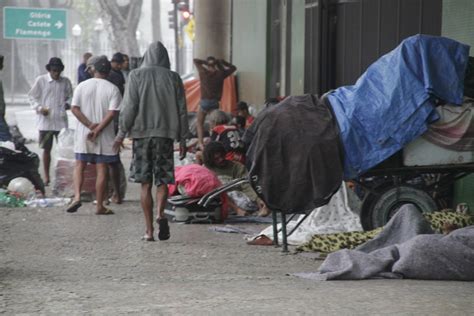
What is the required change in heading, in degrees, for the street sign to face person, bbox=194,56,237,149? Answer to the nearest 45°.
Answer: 0° — it already faces them

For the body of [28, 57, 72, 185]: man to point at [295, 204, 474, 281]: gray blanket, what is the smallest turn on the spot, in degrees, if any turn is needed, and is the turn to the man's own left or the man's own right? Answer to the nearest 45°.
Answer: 0° — they already face it

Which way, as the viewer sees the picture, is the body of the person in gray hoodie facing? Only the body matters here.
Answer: away from the camera

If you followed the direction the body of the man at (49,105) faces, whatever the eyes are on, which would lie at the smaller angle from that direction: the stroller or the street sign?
the stroller

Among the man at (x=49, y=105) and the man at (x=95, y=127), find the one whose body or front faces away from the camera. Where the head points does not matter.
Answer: the man at (x=95, y=127)

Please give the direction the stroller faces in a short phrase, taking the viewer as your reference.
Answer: facing to the left of the viewer

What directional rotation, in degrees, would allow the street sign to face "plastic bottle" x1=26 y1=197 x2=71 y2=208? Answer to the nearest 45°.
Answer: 0° — it already faces it

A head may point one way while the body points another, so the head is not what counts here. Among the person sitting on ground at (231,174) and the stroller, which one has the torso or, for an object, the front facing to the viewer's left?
the stroller

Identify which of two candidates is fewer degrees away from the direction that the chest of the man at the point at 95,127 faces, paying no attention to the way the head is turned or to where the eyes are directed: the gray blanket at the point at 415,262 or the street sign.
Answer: the street sign

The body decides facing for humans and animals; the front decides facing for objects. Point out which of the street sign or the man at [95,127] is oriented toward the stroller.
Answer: the street sign

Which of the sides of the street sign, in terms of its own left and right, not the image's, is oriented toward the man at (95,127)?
front

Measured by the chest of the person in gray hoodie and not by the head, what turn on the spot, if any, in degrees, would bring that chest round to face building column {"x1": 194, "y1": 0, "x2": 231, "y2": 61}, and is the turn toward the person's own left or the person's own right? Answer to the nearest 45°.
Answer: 0° — they already face it

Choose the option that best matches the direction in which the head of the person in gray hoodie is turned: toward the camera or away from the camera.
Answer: away from the camera
